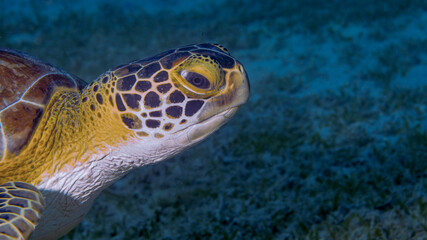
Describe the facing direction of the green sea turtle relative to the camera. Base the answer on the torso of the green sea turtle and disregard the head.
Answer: to the viewer's right
